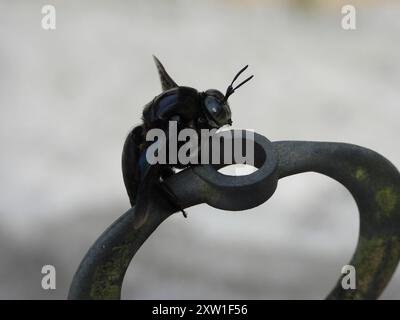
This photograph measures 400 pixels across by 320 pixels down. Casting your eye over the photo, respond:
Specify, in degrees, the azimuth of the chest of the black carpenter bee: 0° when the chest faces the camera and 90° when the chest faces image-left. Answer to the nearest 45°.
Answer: approximately 270°
